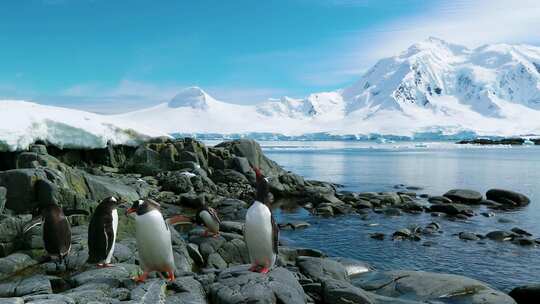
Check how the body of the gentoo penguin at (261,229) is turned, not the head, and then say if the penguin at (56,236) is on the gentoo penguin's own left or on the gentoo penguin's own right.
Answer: on the gentoo penguin's own right

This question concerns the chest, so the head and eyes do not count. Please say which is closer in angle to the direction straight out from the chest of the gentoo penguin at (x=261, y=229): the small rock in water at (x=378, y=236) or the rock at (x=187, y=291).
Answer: the rock

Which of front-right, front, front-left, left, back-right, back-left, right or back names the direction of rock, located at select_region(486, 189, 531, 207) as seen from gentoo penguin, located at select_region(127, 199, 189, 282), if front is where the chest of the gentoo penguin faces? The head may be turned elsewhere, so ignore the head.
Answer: back

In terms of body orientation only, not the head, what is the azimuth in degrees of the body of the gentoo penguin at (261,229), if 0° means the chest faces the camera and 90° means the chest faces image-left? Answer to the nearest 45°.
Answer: approximately 45°

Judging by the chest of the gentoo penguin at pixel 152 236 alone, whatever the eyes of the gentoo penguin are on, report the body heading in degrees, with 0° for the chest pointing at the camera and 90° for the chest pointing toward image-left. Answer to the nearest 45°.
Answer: approximately 45°

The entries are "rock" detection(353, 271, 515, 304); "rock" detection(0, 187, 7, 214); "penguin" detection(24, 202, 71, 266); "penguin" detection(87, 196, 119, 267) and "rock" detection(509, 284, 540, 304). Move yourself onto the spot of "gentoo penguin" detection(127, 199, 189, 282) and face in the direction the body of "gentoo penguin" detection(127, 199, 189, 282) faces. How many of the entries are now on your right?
3

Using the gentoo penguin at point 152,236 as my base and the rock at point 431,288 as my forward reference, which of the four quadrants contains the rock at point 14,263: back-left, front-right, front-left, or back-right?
back-left
